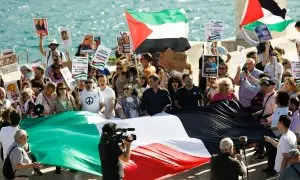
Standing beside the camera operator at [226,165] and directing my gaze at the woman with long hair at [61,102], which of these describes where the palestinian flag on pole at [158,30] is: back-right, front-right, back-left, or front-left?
front-right

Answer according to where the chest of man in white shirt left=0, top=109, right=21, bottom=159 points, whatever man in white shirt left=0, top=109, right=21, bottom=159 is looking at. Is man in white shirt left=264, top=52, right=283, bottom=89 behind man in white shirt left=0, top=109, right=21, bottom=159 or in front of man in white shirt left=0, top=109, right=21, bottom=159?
in front

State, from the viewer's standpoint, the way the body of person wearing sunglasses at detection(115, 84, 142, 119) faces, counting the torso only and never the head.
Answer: toward the camera

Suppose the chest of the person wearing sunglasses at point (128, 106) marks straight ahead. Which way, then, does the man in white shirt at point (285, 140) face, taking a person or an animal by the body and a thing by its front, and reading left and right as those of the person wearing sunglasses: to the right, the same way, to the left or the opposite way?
to the right

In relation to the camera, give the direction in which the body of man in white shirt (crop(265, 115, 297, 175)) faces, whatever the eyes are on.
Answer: to the viewer's left

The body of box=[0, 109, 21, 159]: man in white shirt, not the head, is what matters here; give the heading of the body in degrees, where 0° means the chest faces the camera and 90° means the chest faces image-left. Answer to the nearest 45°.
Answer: approximately 225°

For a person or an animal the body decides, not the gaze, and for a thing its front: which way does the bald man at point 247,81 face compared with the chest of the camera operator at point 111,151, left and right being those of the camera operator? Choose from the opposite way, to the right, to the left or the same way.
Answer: the opposite way

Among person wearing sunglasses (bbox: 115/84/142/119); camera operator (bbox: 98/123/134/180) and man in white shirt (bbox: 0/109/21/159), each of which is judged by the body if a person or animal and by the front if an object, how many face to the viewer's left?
0

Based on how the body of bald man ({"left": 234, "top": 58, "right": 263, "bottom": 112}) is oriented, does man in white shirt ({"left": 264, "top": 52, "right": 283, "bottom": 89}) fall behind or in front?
behind

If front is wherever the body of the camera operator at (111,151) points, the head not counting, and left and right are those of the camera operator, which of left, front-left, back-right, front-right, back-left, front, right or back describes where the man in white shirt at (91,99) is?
front-left

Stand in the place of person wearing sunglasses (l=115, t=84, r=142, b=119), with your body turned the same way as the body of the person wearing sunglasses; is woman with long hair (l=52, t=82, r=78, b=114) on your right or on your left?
on your right

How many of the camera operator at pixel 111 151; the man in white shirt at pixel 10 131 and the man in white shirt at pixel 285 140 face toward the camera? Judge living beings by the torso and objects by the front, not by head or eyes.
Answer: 0

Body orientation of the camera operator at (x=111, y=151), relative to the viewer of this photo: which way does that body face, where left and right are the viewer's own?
facing away from the viewer and to the right of the viewer

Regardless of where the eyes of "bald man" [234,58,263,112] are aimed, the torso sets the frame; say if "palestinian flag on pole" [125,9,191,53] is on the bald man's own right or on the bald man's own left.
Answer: on the bald man's own right

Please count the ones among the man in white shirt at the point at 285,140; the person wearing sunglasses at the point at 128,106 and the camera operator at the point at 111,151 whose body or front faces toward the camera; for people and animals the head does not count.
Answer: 1

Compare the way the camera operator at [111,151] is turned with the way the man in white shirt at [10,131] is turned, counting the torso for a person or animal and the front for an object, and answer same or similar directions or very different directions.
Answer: same or similar directions

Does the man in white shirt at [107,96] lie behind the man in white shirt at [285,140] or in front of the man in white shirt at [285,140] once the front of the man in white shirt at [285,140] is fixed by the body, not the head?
in front
